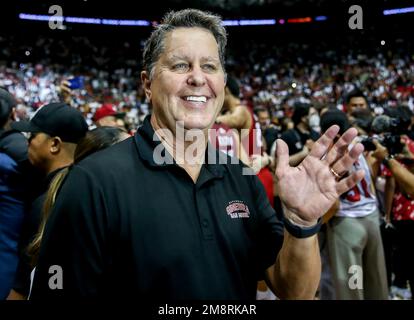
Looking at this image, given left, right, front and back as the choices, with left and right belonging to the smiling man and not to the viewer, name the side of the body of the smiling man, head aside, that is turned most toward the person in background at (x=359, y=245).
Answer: left
